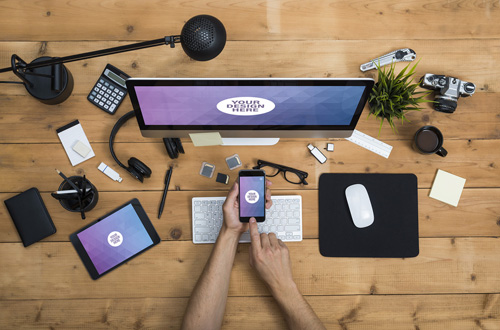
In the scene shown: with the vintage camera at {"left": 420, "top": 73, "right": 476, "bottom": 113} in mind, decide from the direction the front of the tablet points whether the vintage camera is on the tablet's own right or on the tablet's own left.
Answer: on the tablet's own left

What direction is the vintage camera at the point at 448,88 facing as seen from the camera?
toward the camera

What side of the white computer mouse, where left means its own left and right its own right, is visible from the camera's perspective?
back

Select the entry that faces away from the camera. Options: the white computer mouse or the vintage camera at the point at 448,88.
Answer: the white computer mouse

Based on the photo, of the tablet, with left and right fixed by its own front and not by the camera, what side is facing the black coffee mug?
left

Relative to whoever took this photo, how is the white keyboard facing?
facing the viewer

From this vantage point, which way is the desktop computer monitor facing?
toward the camera

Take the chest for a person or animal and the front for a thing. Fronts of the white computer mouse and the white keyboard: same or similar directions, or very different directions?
very different directions

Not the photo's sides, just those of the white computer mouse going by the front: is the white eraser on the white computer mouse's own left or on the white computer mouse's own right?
on the white computer mouse's own left

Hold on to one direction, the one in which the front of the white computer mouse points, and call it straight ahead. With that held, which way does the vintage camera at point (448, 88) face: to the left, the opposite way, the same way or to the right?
the opposite way

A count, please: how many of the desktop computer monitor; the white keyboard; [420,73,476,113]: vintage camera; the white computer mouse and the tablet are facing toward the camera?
4
